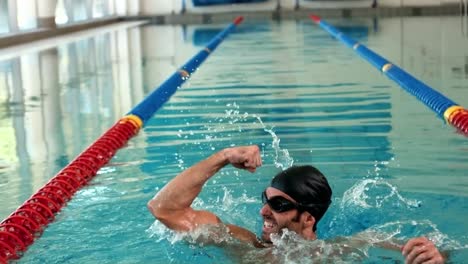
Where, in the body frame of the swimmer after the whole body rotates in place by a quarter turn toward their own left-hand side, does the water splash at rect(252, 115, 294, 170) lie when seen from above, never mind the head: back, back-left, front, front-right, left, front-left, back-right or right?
back-left

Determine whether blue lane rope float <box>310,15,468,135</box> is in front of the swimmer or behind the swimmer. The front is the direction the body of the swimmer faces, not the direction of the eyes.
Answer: behind

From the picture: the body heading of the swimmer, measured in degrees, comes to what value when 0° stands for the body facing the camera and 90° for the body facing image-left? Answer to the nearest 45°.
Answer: approximately 45°
